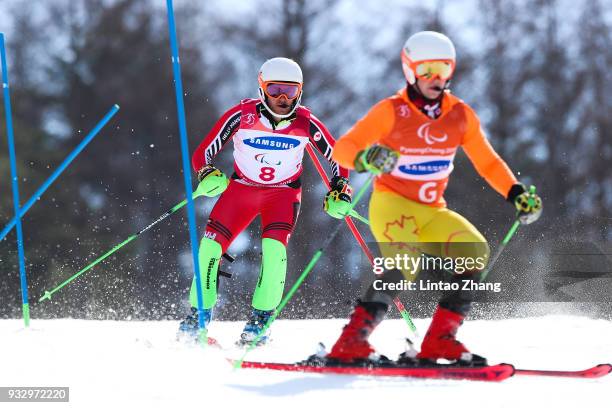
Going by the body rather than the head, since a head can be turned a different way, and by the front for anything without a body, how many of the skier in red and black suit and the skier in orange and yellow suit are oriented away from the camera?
0

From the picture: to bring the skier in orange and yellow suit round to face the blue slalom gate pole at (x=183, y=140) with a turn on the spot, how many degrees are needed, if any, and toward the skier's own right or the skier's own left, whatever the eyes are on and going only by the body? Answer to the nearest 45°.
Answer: approximately 135° to the skier's own right

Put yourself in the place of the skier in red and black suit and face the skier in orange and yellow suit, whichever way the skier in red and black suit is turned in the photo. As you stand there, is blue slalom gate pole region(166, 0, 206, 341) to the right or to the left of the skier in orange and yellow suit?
right

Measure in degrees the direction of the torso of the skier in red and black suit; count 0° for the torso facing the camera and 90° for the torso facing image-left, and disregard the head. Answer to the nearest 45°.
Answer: approximately 0°

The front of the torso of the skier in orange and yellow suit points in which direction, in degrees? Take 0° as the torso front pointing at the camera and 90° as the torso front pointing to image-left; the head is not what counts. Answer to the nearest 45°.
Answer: approximately 315°

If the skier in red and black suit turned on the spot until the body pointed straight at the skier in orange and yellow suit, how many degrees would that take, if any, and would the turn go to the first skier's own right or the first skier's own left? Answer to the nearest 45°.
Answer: approximately 45° to the first skier's own left
